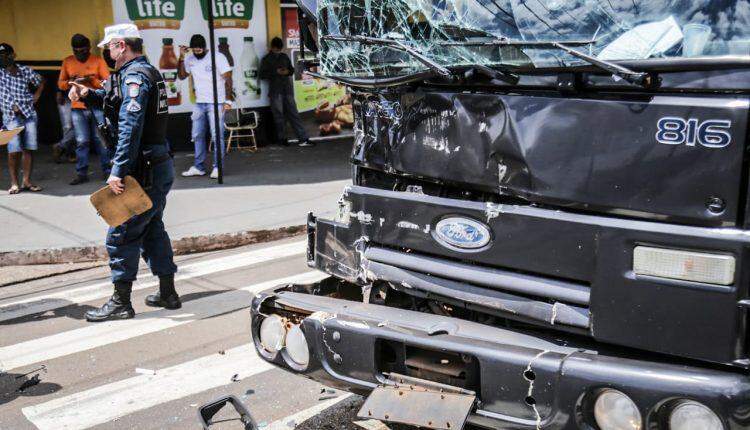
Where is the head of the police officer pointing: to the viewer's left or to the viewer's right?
to the viewer's left

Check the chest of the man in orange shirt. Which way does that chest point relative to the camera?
toward the camera

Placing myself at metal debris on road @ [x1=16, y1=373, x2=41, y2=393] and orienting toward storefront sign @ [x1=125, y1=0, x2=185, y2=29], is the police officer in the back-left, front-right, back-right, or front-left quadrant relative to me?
front-right

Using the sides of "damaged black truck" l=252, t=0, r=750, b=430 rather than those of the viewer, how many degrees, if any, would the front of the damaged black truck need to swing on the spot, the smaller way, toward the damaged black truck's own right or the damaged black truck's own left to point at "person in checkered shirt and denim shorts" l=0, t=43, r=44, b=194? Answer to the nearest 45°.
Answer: approximately 90° to the damaged black truck's own right

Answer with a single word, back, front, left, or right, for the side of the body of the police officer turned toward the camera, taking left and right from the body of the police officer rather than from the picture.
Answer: left

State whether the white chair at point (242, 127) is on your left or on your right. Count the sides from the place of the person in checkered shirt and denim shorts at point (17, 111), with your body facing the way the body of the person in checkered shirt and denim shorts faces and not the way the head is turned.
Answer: on your left

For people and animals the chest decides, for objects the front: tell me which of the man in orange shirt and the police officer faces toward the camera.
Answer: the man in orange shirt

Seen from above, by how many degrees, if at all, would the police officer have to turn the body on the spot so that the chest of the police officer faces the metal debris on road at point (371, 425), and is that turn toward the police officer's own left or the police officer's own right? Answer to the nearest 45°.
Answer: approximately 135° to the police officer's own left

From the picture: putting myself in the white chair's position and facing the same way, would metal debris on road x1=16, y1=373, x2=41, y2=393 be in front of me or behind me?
in front

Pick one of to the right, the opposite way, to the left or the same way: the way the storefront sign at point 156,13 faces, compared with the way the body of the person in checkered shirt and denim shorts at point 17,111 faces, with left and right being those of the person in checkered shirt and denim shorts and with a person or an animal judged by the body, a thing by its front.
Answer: the same way

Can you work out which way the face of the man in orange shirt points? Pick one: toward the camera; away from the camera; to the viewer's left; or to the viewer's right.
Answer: toward the camera

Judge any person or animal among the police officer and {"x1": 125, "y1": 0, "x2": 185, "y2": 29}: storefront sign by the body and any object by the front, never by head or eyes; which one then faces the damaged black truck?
the storefront sign

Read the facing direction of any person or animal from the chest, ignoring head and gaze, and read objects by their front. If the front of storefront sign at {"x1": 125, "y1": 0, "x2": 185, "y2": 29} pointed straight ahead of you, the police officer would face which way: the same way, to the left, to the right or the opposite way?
to the right

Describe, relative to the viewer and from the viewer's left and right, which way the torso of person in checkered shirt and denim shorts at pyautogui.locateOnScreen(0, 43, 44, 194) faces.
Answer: facing the viewer

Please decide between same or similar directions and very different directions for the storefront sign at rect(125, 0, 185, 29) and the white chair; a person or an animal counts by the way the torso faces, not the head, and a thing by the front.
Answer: same or similar directions

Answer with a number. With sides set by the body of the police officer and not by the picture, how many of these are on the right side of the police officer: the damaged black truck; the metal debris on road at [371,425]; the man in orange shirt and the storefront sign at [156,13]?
2

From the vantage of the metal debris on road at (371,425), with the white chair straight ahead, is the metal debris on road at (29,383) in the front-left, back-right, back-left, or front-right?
front-left

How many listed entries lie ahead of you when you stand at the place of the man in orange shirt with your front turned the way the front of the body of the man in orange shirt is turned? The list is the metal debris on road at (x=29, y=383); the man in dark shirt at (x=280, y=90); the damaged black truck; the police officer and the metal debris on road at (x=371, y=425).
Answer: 4
